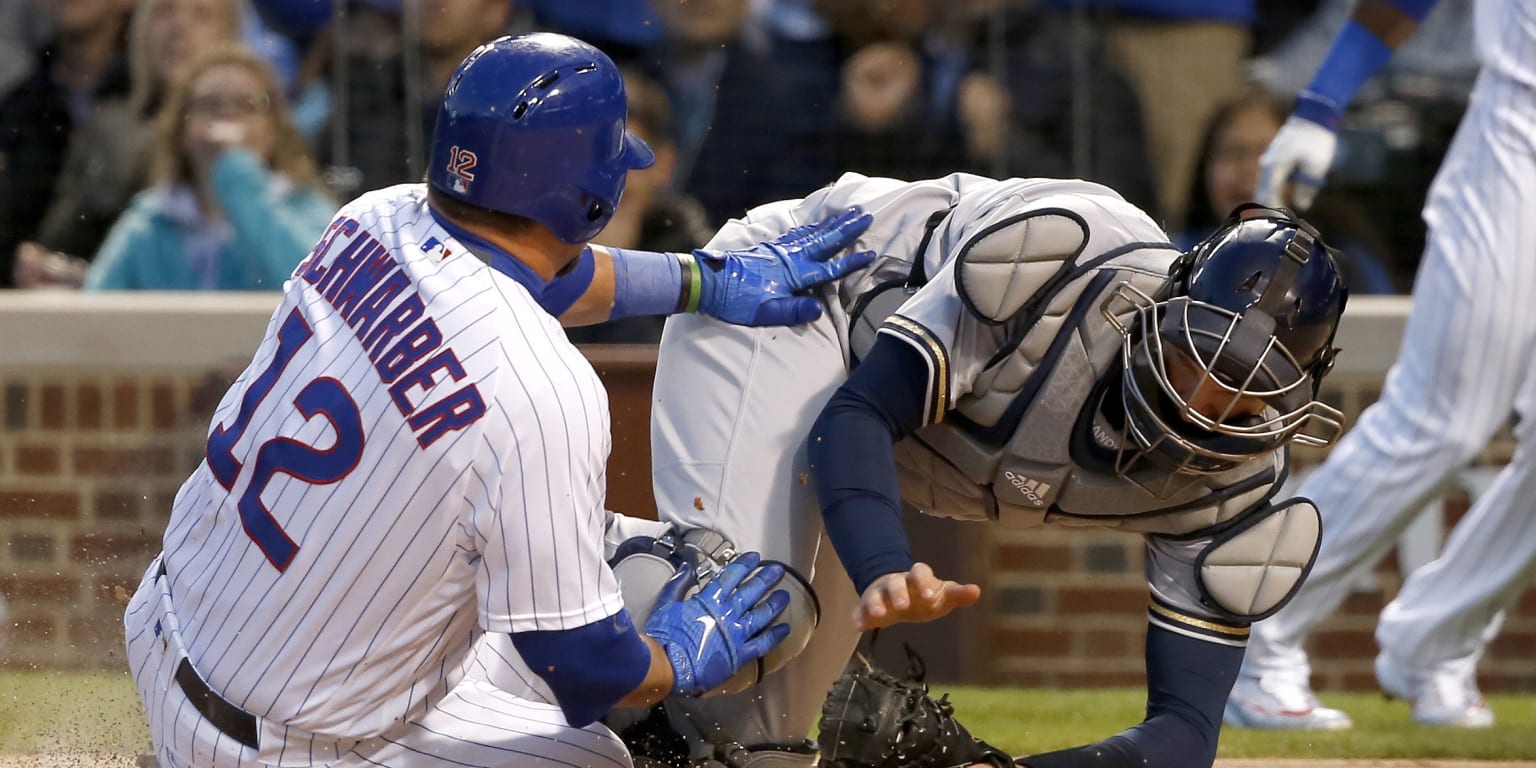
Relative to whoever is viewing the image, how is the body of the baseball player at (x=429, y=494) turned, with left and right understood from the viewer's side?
facing away from the viewer and to the right of the viewer

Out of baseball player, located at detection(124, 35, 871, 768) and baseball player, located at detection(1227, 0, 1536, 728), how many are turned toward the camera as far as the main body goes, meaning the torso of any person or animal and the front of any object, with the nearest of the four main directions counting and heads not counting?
0

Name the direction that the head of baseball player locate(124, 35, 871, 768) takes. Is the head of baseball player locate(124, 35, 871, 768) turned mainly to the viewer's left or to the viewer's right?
to the viewer's right

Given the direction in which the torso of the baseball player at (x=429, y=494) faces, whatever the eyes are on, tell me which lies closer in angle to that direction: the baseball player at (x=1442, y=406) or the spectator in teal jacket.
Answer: the baseball player

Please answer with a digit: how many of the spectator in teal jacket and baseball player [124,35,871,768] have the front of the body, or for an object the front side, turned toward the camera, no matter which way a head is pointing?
1

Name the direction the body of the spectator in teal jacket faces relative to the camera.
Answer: toward the camera

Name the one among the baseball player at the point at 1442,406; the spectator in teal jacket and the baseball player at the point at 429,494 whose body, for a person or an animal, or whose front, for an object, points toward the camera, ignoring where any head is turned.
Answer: the spectator in teal jacket

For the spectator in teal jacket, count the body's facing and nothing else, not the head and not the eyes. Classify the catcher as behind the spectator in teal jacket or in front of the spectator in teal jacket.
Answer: in front

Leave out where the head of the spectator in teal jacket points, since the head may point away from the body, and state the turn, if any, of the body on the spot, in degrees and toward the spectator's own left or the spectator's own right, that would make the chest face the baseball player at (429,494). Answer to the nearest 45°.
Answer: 0° — they already face them
